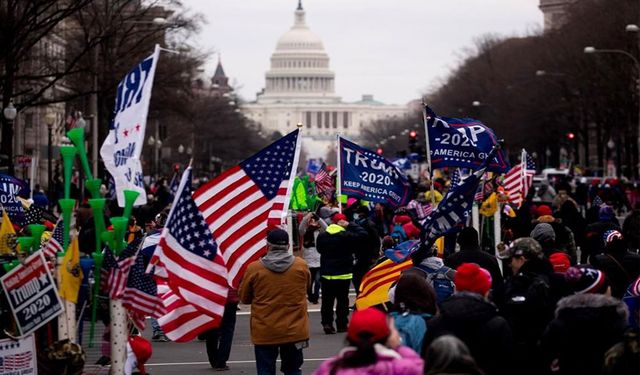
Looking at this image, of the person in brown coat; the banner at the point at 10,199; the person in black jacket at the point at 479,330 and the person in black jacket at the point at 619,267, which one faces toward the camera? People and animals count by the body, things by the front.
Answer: the banner

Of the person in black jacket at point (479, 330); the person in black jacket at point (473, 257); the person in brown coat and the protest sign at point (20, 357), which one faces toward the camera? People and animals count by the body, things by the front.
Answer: the protest sign

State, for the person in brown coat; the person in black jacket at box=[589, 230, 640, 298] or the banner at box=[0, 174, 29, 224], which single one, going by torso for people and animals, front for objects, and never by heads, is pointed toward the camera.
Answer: the banner

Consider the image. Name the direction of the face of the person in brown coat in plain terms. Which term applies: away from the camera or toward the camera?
away from the camera

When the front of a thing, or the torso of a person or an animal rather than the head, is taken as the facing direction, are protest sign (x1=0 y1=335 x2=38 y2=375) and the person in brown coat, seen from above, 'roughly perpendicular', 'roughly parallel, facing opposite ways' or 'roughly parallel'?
roughly parallel, facing opposite ways

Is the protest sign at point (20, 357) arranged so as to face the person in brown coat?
no

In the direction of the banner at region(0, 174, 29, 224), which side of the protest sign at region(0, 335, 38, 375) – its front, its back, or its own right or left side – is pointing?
back

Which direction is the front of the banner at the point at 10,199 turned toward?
toward the camera

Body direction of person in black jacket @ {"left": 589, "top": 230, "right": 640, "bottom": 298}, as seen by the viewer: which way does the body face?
away from the camera

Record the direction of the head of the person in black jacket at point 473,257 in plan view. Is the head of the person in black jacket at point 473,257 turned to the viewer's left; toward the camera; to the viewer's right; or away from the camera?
away from the camera

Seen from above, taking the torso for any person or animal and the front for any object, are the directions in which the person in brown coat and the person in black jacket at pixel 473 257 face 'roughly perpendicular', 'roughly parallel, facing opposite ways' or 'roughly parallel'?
roughly parallel
